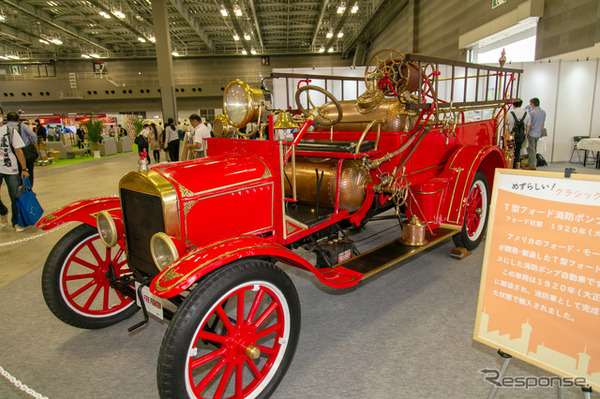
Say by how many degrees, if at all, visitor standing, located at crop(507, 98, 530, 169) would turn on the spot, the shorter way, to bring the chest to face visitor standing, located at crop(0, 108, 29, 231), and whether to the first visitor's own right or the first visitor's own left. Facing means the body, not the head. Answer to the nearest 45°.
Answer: approximately 135° to the first visitor's own left

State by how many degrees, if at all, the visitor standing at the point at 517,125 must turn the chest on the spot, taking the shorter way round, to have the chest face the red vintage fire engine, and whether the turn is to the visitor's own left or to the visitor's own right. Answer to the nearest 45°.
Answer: approximately 180°

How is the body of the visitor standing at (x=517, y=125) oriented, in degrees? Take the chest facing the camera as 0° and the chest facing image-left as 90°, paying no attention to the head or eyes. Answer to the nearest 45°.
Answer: approximately 180°

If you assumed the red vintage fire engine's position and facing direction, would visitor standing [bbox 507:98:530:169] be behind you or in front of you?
behind

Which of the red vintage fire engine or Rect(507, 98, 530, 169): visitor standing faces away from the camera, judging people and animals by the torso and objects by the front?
the visitor standing

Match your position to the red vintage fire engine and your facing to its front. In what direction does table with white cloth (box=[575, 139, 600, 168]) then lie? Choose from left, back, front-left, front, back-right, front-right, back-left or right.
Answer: back

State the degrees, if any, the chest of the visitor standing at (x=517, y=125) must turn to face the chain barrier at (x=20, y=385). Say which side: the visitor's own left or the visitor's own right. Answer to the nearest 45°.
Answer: approximately 180°

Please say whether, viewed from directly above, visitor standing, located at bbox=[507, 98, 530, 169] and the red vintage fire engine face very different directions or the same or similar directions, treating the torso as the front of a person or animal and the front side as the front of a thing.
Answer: very different directions

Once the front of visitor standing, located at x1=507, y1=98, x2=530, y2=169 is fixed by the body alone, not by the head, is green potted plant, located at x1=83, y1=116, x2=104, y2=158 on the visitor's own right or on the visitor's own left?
on the visitor's own left

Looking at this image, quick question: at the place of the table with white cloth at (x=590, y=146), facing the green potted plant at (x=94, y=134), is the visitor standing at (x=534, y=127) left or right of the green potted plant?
left

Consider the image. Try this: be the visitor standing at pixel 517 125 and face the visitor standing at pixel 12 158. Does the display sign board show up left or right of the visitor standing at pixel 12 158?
left

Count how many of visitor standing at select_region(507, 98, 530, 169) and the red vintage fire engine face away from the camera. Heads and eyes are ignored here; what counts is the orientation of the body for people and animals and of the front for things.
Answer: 1
